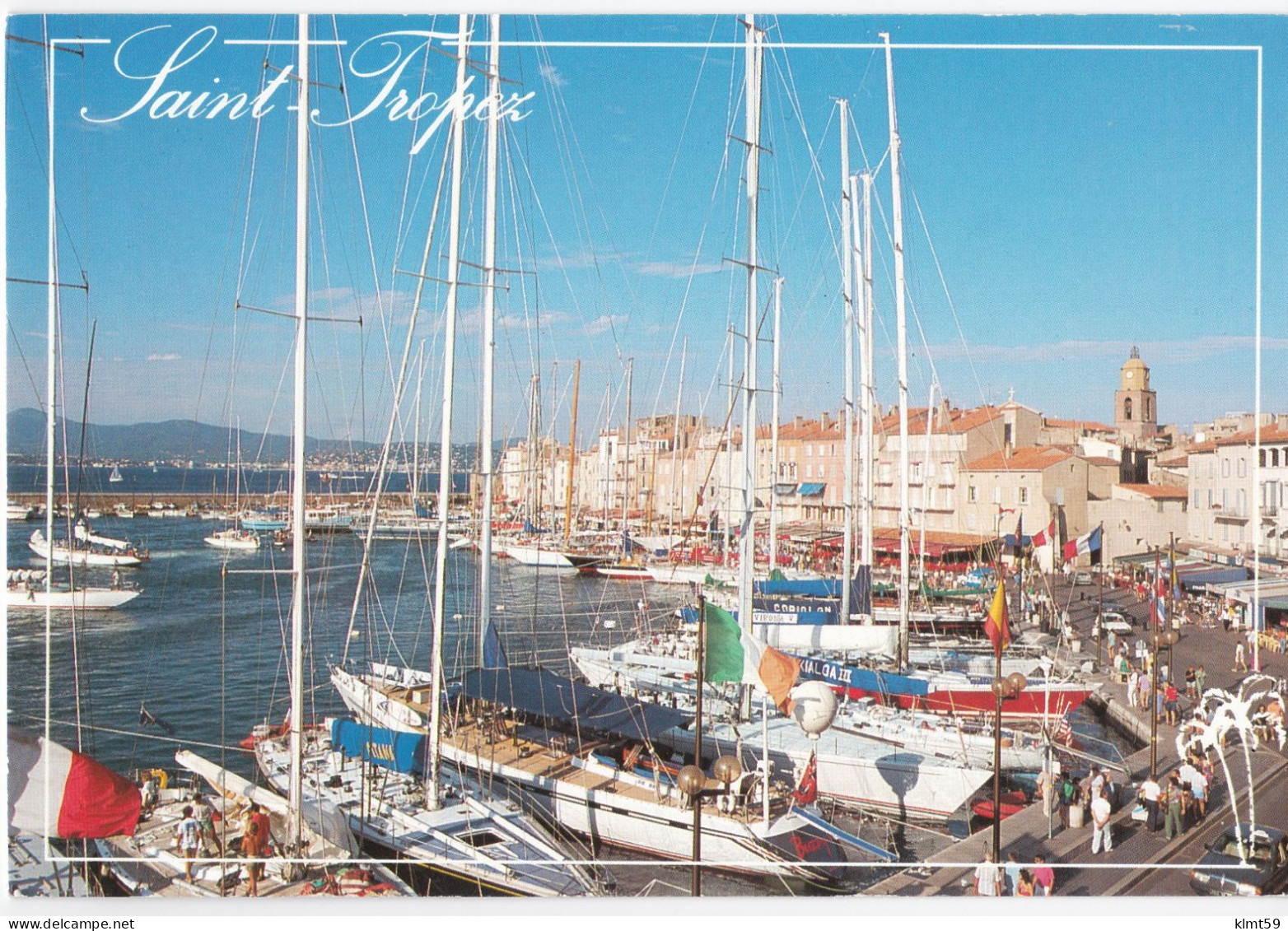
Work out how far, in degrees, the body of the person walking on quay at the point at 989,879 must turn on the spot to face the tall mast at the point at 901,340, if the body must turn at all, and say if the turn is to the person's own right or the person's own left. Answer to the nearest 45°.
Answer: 0° — they already face it

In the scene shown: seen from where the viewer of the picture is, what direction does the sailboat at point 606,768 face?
facing away from the viewer and to the left of the viewer

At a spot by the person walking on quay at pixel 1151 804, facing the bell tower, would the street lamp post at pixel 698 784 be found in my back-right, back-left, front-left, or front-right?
back-left

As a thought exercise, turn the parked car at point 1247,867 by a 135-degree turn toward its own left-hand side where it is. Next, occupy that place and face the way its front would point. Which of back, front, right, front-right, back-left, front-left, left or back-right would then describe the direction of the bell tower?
left

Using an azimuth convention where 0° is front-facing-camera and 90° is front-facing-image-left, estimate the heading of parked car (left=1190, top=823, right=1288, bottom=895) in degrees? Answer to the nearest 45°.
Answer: approximately 45°
